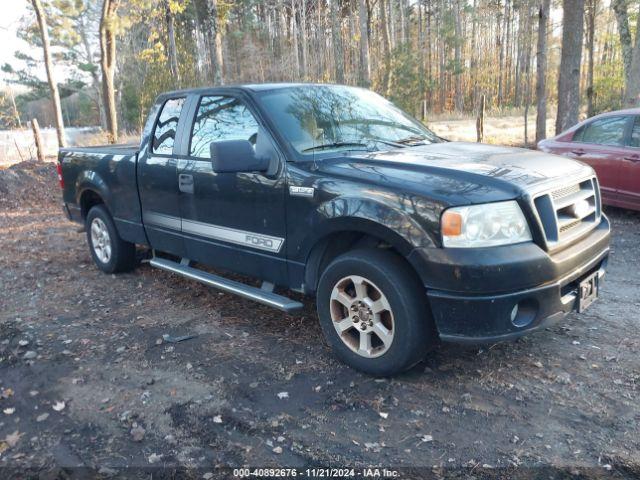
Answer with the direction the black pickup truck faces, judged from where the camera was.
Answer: facing the viewer and to the right of the viewer

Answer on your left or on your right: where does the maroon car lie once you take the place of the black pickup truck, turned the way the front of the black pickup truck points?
on your left
